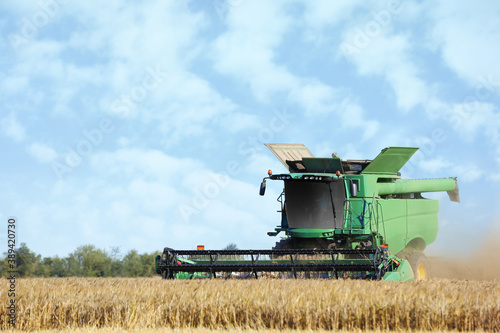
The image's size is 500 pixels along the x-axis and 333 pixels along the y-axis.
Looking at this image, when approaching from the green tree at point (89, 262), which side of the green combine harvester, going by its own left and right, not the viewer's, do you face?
right

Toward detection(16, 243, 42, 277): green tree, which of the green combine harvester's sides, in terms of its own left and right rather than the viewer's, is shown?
right

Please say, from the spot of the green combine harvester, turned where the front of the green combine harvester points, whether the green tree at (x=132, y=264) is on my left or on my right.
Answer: on my right

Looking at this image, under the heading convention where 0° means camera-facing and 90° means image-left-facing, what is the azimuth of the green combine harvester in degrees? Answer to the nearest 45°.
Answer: approximately 45°
